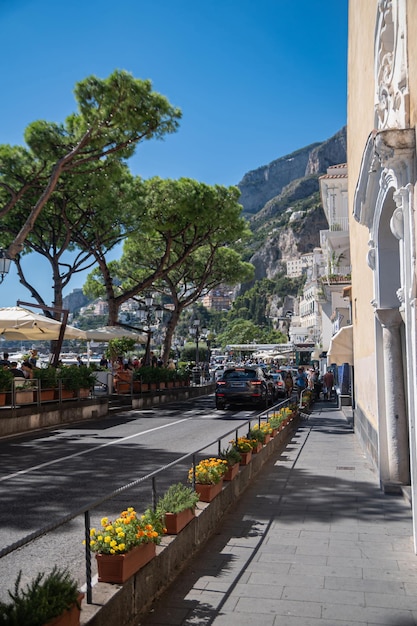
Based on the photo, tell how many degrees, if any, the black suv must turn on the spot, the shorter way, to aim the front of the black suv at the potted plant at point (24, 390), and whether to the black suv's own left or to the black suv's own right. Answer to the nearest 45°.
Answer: approximately 135° to the black suv's own left

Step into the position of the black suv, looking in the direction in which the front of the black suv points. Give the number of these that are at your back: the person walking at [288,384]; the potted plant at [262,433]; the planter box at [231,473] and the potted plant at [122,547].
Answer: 3

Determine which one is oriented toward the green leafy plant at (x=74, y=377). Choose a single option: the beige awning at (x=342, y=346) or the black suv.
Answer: the beige awning

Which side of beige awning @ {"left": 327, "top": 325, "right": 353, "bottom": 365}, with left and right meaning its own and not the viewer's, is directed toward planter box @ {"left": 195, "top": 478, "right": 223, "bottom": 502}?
left

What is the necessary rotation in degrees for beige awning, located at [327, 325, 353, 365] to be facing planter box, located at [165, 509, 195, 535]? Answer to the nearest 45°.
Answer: approximately 90° to its left

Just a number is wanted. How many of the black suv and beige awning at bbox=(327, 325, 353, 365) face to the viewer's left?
1

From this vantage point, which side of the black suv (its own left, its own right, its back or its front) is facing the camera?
back

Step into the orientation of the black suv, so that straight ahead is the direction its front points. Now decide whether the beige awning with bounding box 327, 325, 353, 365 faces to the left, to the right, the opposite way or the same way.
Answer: to the left

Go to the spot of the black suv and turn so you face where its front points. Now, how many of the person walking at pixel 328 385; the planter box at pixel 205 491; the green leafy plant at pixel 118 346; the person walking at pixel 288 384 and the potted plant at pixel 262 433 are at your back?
2

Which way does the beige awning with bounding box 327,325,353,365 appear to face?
to the viewer's left

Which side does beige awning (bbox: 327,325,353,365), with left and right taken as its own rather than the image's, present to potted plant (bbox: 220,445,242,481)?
left

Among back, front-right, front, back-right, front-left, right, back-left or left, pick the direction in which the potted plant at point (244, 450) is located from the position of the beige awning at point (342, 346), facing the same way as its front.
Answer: left

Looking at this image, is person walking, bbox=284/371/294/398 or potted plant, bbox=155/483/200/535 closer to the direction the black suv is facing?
the person walking

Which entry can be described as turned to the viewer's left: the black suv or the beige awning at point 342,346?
the beige awning

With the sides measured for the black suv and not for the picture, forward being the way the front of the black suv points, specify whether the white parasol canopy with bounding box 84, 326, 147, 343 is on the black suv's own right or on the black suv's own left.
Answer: on the black suv's own left

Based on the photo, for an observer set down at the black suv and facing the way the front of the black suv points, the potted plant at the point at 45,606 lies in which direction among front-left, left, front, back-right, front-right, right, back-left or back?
back
